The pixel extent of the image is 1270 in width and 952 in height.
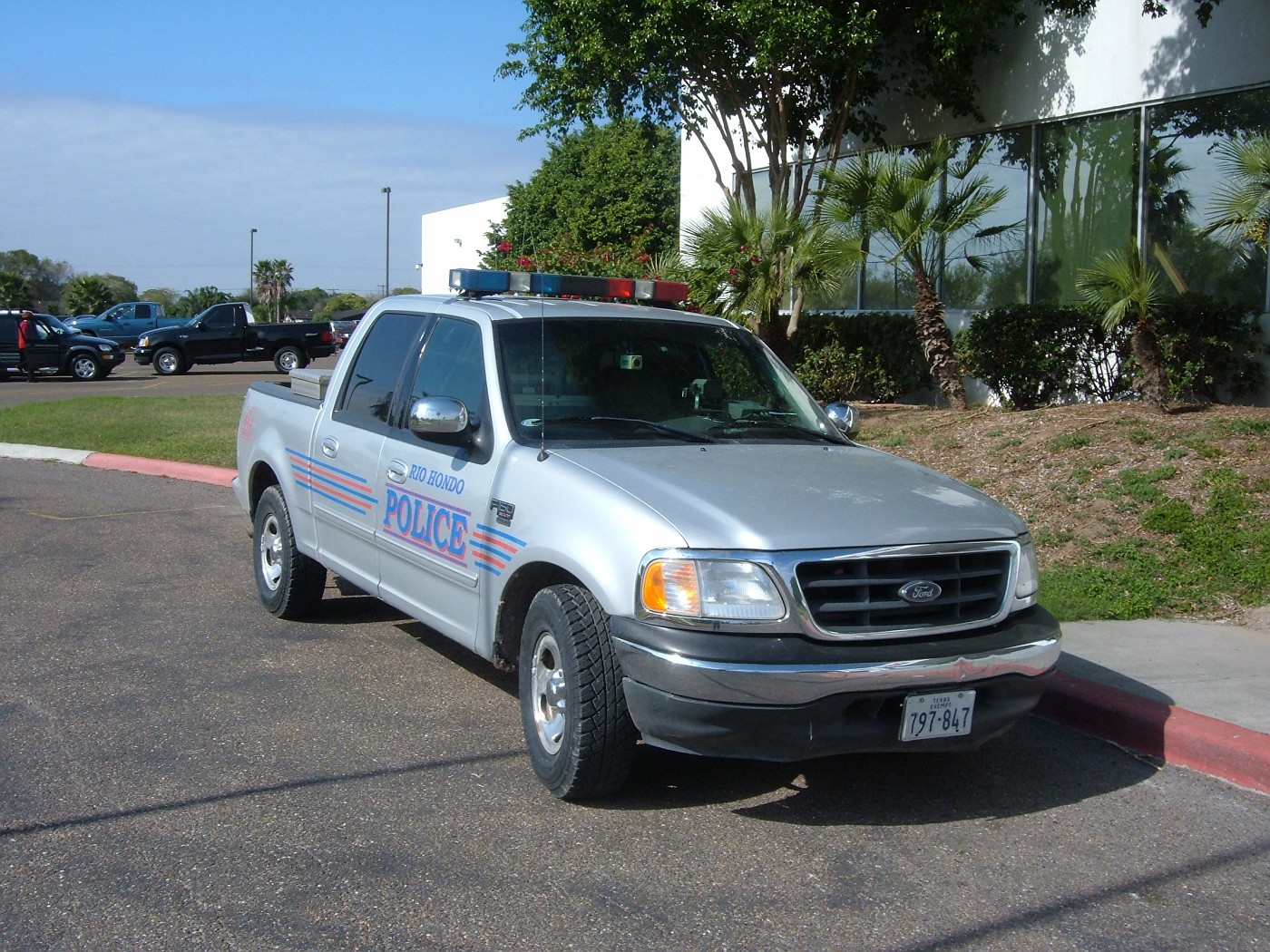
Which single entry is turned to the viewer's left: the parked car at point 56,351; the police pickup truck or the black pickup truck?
the black pickup truck

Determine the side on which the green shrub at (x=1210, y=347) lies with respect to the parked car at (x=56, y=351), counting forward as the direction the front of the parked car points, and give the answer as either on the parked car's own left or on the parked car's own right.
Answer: on the parked car's own right

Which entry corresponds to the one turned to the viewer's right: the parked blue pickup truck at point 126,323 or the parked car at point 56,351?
the parked car at point 56,351

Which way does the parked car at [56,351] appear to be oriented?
to the viewer's right

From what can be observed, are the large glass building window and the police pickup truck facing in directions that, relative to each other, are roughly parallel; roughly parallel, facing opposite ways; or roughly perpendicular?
roughly perpendicular

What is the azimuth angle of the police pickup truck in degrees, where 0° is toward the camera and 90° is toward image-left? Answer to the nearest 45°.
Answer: approximately 315°

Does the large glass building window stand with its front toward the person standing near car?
no

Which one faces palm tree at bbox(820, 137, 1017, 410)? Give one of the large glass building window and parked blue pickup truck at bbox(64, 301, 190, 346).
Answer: the large glass building window

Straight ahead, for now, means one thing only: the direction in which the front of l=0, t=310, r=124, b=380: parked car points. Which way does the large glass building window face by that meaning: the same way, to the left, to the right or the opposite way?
the opposite way

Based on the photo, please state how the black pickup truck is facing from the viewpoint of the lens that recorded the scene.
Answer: facing to the left of the viewer

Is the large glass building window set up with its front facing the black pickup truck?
no

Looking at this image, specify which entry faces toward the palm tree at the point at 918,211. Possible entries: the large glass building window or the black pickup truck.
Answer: the large glass building window

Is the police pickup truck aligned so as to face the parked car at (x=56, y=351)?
no

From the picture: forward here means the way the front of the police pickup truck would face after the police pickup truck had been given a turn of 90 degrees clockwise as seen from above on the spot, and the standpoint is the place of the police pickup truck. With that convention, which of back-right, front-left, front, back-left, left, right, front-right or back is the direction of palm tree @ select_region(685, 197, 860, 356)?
back-right

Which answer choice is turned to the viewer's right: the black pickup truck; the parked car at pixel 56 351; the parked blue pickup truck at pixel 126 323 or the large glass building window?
the parked car at pixel 56 351

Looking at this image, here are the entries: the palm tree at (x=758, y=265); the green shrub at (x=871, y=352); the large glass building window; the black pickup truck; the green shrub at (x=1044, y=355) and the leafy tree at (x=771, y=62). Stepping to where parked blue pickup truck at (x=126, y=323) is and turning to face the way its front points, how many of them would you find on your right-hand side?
0
